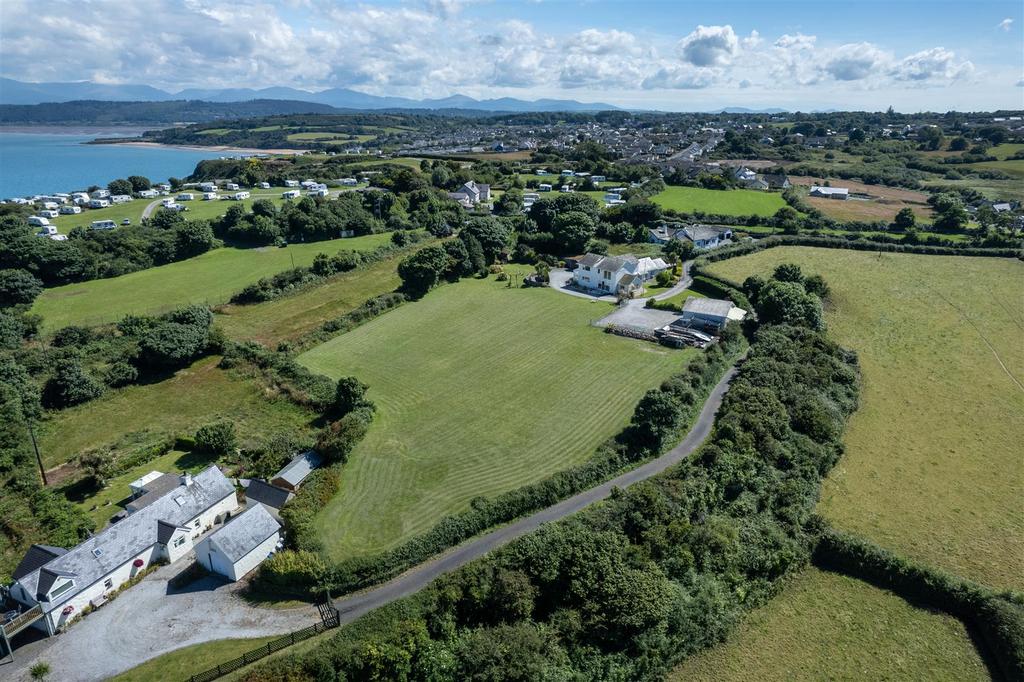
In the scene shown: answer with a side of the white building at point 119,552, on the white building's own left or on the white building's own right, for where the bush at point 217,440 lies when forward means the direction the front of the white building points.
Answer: on the white building's own left

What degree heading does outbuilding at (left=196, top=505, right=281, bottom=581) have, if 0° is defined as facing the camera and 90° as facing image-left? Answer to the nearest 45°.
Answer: approximately 45°

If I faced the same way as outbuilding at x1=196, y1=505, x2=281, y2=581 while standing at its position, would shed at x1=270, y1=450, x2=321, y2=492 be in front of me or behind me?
behind

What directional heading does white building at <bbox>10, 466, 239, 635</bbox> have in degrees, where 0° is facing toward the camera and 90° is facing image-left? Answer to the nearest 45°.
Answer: approximately 315°

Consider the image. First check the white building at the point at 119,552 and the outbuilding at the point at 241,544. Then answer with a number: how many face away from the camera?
0

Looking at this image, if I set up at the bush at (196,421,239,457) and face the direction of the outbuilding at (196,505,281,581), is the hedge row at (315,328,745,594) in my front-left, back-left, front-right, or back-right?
front-left

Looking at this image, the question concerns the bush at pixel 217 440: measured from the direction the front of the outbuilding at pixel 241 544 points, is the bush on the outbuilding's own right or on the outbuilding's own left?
on the outbuilding's own right

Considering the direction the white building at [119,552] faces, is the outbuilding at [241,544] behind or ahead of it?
ahead
